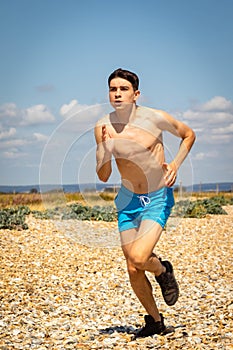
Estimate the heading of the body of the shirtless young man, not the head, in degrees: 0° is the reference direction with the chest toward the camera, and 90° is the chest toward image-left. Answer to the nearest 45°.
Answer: approximately 45°

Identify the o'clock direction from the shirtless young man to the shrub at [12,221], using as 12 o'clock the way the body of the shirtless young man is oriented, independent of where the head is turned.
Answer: The shrub is roughly at 4 o'clock from the shirtless young man.
